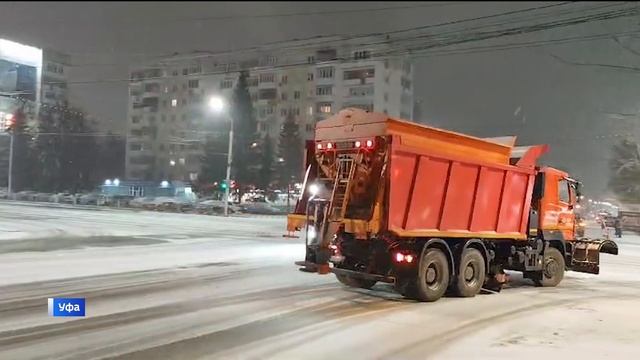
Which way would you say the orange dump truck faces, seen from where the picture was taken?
facing away from the viewer and to the right of the viewer

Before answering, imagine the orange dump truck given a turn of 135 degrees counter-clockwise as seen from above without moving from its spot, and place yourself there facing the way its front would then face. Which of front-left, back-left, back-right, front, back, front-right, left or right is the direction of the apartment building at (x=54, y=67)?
front-right

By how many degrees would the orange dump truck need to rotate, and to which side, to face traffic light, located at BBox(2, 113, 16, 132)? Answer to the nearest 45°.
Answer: approximately 90° to its left
